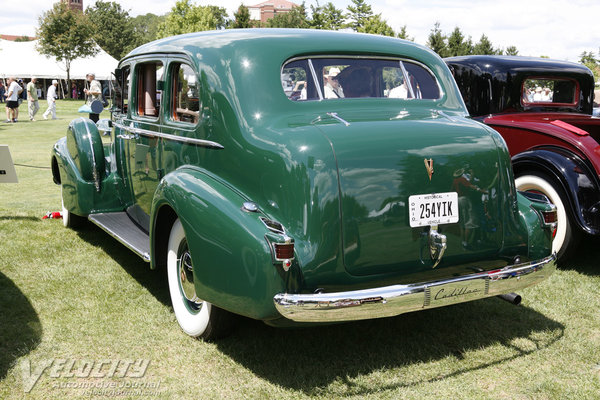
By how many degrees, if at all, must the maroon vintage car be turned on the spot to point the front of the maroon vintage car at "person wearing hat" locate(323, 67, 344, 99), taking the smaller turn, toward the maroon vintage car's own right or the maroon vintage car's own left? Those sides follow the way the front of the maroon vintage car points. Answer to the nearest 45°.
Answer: approximately 90° to the maroon vintage car's own left

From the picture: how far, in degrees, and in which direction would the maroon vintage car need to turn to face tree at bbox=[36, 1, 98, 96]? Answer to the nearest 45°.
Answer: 0° — it already faces it

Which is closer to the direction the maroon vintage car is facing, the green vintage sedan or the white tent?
the white tent

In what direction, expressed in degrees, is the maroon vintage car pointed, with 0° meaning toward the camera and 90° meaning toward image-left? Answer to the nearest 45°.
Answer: approximately 135°

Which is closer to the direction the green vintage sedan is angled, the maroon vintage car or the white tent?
the white tent

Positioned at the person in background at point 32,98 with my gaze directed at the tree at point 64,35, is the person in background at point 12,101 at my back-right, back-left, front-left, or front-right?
back-left

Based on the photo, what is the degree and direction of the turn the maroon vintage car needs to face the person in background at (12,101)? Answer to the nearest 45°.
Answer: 0° — it already faces them

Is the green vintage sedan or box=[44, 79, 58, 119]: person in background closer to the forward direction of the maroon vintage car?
the person in background

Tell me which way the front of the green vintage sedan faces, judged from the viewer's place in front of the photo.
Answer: facing away from the viewer and to the left of the viewer
